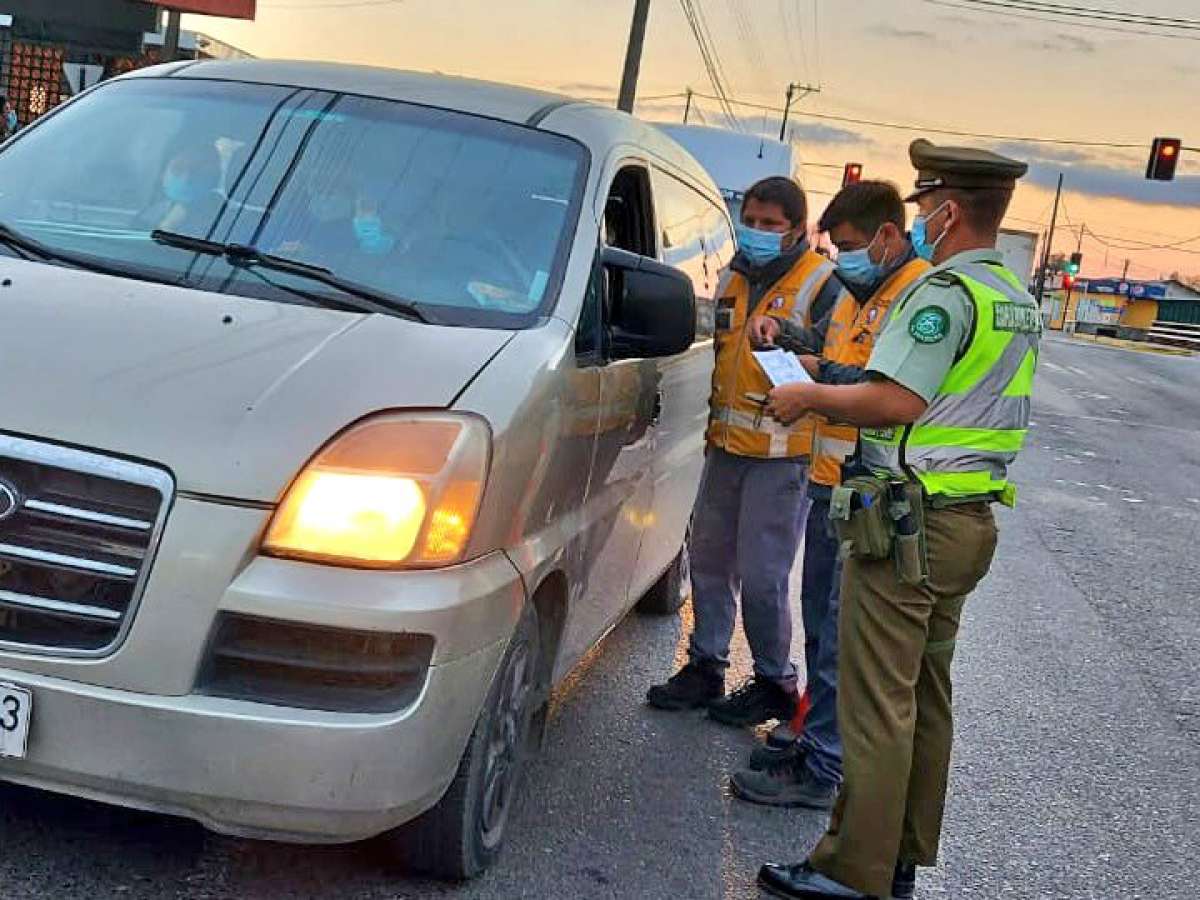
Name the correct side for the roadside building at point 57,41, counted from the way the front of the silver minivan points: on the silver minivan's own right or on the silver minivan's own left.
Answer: on the silver minivan's own right

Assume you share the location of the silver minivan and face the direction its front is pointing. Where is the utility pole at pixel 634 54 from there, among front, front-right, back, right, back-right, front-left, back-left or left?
back-right

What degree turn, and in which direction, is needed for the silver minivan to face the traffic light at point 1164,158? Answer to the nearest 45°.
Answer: approximately 180°

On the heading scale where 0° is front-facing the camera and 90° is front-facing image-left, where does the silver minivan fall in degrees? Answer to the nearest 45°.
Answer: approximately 45°

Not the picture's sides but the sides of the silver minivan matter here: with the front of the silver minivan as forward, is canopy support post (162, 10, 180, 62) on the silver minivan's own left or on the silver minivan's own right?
on the silver minivan's own right

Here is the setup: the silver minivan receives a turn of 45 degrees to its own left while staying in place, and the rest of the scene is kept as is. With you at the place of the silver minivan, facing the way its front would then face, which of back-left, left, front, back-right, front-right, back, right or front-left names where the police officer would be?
left

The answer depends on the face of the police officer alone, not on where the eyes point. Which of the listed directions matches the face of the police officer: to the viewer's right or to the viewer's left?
to the viewer's left

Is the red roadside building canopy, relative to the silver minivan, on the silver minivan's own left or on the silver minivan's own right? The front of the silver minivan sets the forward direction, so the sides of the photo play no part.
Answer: on the silver minivan's own right
